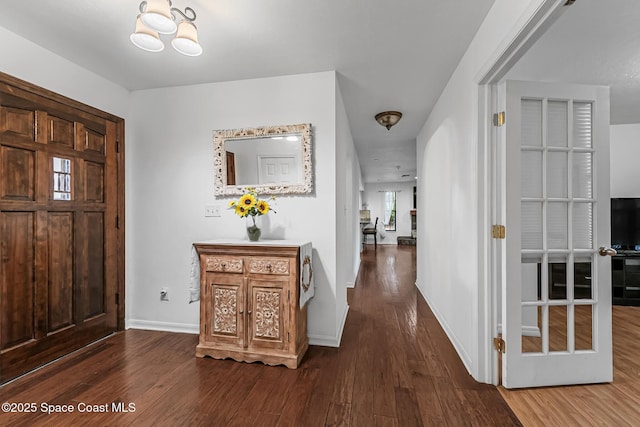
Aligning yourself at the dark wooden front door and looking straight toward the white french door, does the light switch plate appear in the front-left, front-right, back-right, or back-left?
front-left

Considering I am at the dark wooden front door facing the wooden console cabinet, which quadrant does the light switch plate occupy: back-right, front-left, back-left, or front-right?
front-left

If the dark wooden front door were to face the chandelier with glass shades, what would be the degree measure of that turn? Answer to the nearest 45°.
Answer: approximately 45° to its right

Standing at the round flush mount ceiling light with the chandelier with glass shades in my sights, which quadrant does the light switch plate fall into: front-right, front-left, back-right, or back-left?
front-right

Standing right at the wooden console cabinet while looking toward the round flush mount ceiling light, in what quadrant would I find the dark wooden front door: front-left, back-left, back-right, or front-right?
back-left

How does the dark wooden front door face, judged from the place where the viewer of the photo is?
facing the viewer and to the right of the viewer

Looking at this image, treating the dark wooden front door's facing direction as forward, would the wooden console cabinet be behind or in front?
in front
